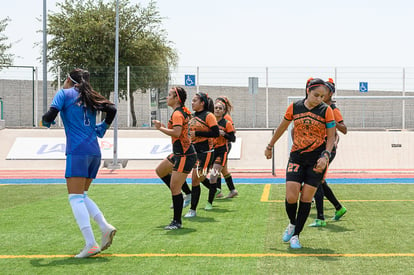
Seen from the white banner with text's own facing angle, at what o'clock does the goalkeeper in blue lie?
The goalkeeper in blue is roughly at 12 o'clock from the white banner with text.

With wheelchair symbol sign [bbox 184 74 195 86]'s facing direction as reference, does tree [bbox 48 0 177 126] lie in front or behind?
behind

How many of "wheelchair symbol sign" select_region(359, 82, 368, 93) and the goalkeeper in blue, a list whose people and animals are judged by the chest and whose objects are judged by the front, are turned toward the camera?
1

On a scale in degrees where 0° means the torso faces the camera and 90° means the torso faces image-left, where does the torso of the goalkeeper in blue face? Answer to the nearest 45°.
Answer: approximately 135°

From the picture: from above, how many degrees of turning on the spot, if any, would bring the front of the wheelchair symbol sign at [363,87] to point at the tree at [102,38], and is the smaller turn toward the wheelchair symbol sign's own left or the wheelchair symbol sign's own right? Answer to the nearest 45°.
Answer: approximately 135° to the wheelchair symbol sign's own right
